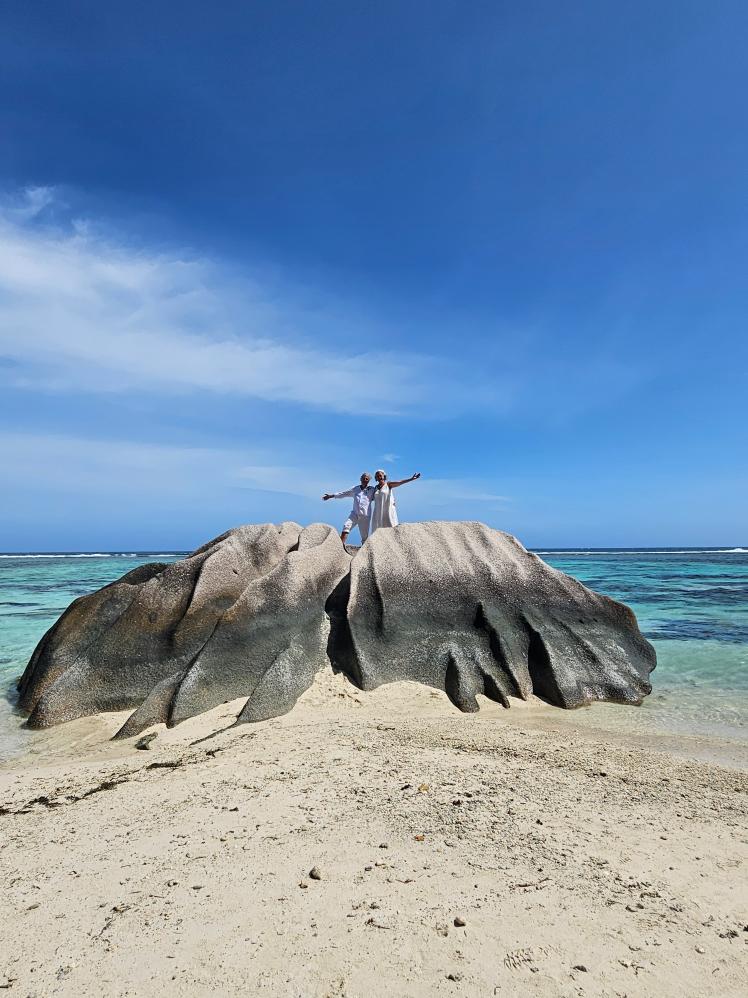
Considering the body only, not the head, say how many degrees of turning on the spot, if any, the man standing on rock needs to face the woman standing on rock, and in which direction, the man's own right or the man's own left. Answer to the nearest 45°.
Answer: approximately 45° to the man's own left

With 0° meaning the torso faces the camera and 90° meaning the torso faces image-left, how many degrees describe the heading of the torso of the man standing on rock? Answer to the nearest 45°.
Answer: approximately 0°
